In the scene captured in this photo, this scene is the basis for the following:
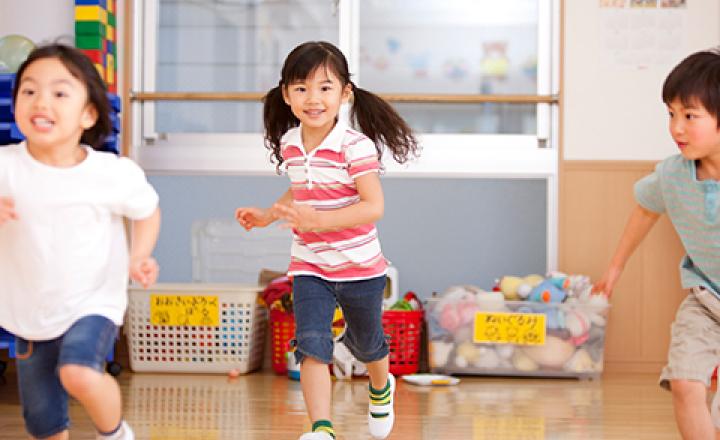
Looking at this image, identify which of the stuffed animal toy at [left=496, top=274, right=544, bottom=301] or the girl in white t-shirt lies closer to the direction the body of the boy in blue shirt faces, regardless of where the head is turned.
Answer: the girl in white t-shirt

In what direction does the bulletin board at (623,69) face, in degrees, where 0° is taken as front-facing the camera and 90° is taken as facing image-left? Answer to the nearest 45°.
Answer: approximately 0°

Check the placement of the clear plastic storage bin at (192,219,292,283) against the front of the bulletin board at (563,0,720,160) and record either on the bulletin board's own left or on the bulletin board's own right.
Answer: on the bulletin board's own right

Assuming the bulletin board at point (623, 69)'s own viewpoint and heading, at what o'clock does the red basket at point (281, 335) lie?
The red basket is roughly at 2 o'clock from the bulletin board.
